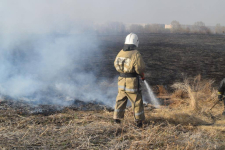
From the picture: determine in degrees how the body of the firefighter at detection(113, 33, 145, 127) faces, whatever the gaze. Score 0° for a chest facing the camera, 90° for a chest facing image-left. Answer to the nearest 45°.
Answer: approximately 225°
